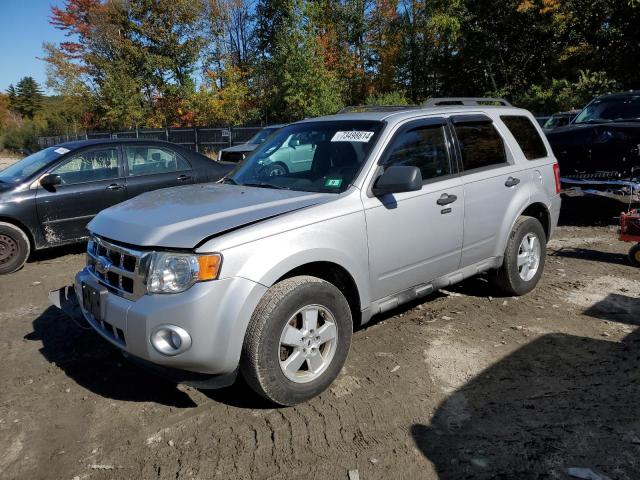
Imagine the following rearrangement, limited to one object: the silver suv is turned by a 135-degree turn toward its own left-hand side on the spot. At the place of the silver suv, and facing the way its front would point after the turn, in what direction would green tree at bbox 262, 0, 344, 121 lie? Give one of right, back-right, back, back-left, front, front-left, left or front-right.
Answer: left

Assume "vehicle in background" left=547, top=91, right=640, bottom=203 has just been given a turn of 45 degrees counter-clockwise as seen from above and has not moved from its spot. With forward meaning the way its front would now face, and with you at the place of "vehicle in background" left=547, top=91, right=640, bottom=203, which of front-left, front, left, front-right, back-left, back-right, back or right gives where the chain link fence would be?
back-right

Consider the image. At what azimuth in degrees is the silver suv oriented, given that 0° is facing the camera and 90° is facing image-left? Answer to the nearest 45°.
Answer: approximately 45°

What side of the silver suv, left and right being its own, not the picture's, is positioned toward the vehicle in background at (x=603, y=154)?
back

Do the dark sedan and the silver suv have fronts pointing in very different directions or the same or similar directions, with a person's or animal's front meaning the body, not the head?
same or similar directions

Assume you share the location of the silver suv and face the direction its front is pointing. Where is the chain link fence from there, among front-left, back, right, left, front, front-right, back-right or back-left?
back-right

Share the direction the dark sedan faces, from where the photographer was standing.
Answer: facing the viewer and to the left of the viewer

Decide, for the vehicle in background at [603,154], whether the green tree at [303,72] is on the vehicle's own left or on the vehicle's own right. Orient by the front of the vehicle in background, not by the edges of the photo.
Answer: on the vehicle's own right

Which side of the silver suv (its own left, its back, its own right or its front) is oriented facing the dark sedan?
right

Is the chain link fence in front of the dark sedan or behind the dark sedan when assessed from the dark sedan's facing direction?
behind
